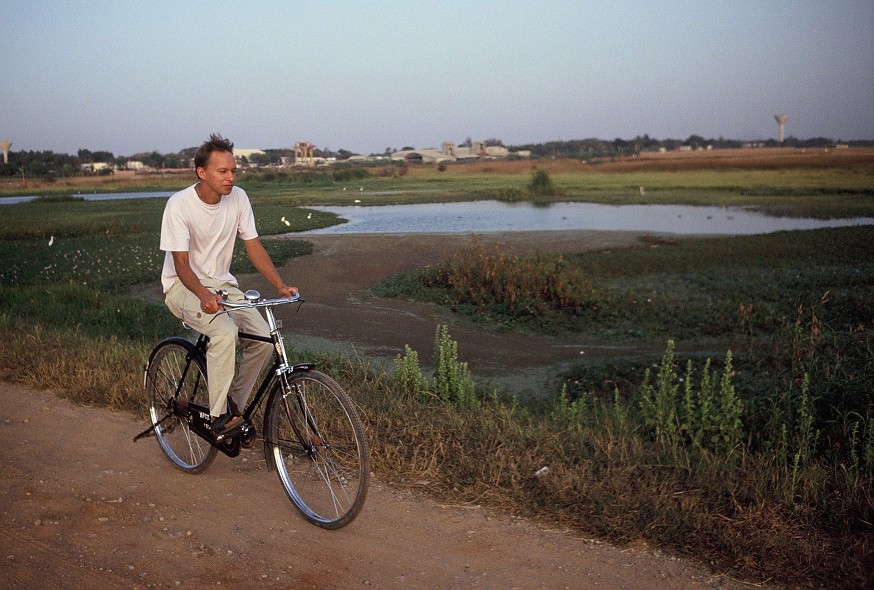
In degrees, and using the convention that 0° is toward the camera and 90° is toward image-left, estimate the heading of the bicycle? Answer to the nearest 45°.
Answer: approximately 315°

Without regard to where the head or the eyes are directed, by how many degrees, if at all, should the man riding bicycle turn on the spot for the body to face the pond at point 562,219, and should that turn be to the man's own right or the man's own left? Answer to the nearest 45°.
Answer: approximately 90° to the man's own left

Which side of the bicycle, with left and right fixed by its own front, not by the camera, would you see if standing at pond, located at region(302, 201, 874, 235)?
left
